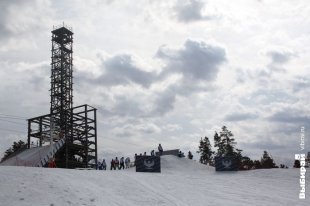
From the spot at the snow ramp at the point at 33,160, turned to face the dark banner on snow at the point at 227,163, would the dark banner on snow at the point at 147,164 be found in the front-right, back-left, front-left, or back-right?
front-right

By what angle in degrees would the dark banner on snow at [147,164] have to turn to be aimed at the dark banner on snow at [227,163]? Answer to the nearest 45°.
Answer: approximately 135° to its left

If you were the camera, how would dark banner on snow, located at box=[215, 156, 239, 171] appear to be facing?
facing the viewer

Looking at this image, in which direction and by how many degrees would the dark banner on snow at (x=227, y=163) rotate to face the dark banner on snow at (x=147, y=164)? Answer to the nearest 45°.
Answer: approximately 45° to its right

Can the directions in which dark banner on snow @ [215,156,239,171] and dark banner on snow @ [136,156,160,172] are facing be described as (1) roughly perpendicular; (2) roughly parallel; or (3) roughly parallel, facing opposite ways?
roughly parallel

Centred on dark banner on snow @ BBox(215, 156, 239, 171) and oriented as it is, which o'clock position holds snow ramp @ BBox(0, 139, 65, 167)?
The snow ramp is roughly at 3 o'clock from the dark banner on snow.

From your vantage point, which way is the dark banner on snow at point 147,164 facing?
toward the camera

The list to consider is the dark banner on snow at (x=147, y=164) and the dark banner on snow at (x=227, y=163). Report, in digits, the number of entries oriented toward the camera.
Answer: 2
